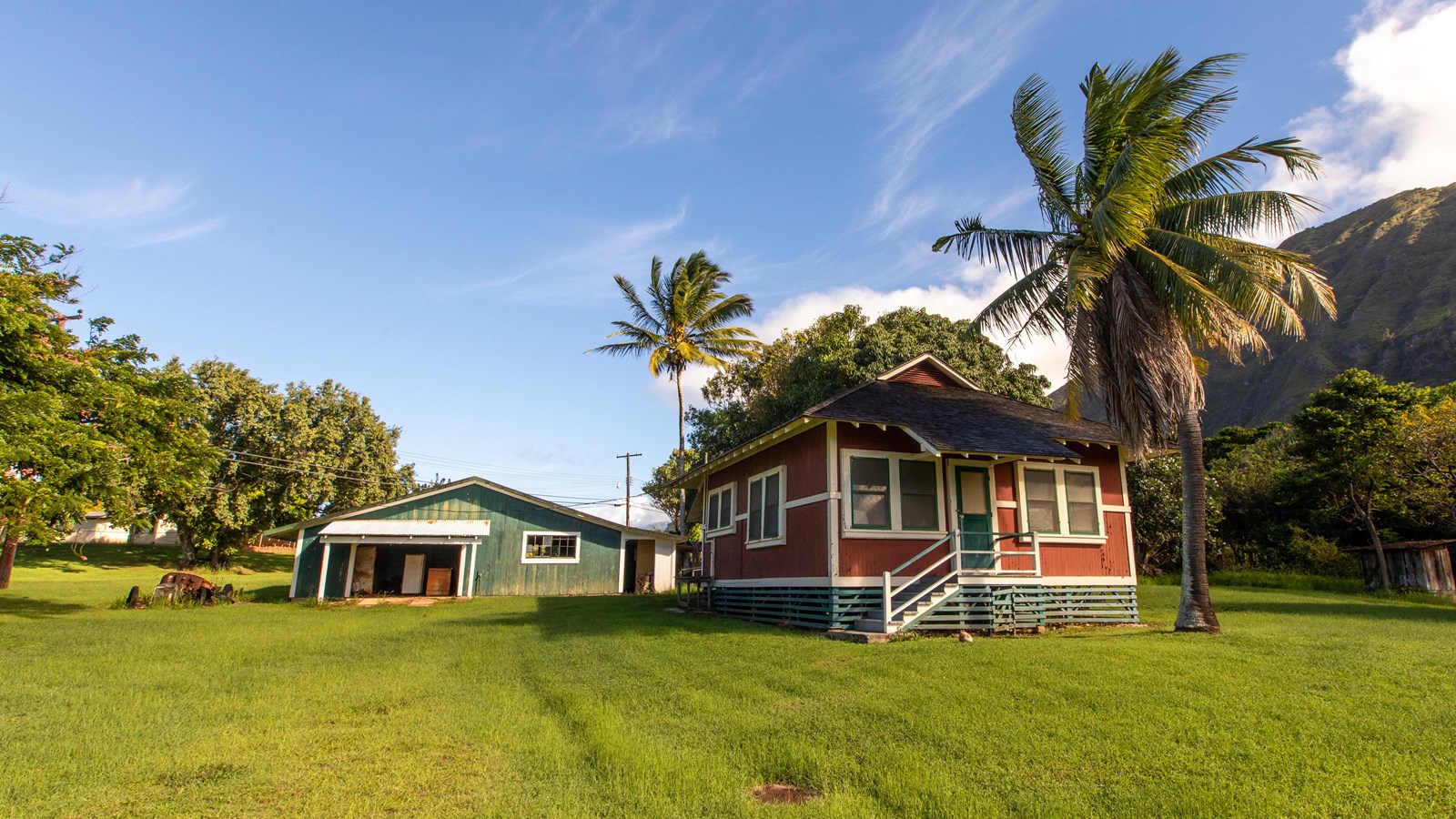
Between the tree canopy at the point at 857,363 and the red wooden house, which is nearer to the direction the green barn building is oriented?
the red wooden house

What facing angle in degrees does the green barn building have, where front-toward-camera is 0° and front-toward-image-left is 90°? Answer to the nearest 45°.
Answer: approximately 0°

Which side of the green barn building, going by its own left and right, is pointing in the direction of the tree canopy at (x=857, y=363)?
left

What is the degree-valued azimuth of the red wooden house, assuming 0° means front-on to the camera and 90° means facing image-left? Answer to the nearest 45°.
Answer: approximately 315°

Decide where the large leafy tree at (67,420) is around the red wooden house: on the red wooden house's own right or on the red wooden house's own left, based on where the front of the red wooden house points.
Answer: on the red wooden house's own right

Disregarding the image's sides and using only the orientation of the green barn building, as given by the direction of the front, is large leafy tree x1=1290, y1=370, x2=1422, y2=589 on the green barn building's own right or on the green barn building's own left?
on the green barn building's own left

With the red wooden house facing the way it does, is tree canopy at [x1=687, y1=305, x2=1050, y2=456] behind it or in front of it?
behind

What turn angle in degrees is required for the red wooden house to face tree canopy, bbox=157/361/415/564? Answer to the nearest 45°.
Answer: approximately 180°

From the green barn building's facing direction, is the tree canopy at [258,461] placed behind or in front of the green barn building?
behind

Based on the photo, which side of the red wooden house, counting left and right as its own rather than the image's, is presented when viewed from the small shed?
left

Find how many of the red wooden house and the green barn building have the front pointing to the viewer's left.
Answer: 0

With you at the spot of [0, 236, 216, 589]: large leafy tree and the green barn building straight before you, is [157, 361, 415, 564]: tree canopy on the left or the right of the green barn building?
left
